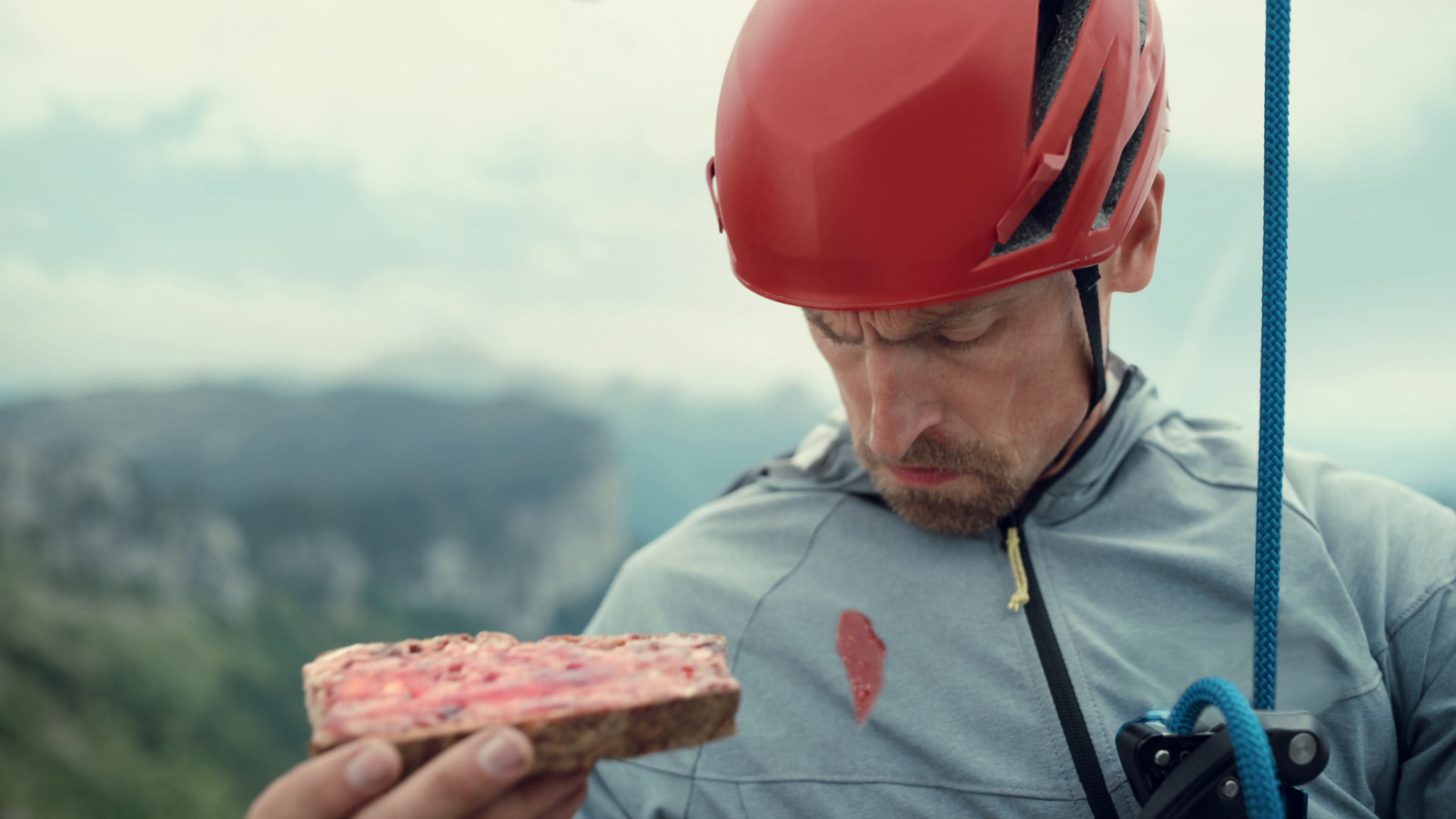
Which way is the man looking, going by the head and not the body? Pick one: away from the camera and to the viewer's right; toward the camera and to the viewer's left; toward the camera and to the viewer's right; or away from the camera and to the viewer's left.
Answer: toward the camera and to the viewer's left

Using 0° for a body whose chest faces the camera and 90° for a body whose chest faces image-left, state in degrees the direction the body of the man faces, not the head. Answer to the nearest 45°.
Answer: approximately 0°
